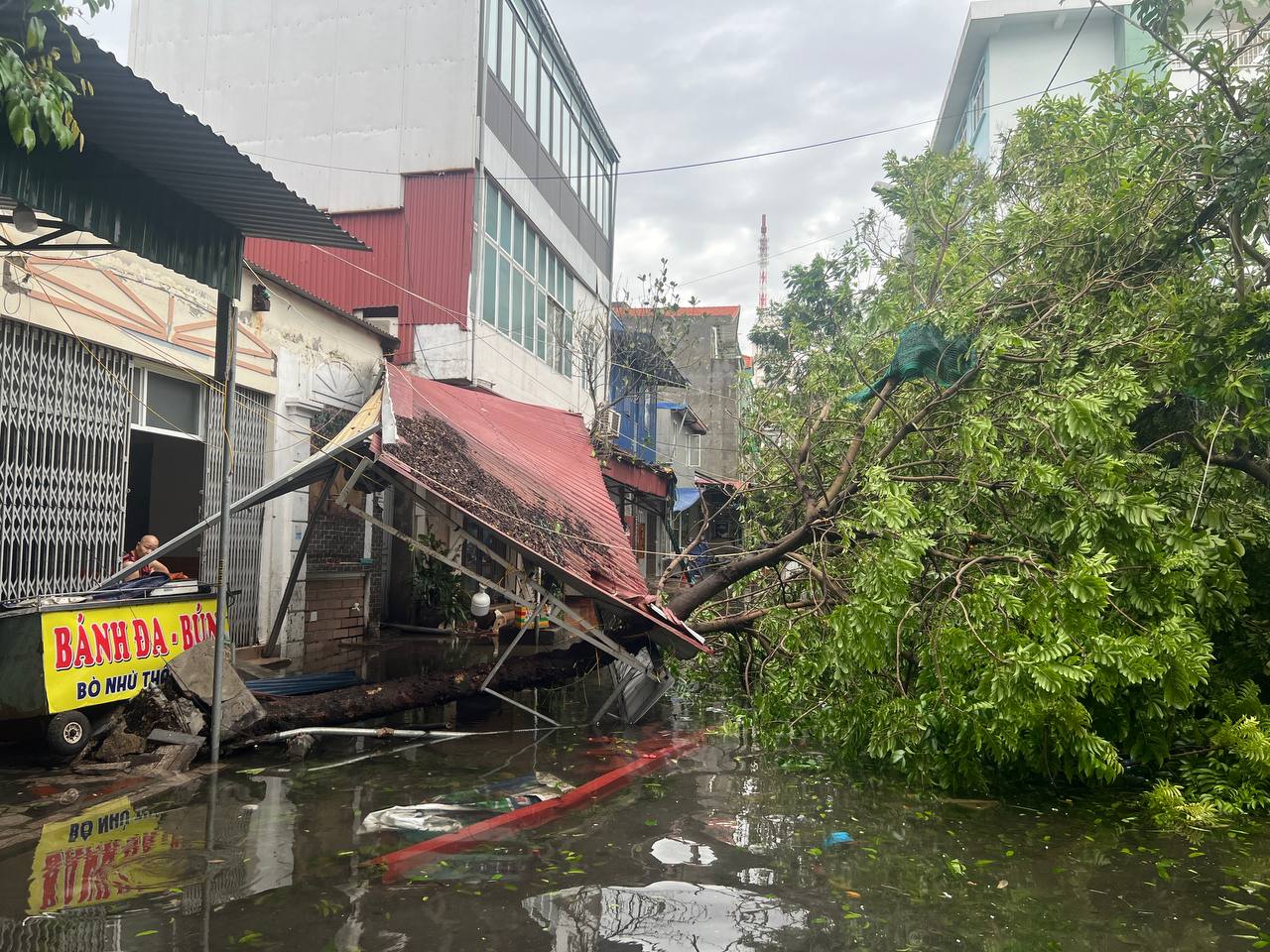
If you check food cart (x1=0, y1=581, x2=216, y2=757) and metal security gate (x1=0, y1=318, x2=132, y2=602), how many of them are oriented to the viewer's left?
0

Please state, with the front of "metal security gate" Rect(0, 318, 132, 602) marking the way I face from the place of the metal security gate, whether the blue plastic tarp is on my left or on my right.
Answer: on my left

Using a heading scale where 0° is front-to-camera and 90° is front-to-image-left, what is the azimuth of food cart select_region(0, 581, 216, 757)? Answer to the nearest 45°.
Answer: approximately 315°

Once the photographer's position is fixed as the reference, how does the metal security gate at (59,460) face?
facing the viewer and to the right of the viewer

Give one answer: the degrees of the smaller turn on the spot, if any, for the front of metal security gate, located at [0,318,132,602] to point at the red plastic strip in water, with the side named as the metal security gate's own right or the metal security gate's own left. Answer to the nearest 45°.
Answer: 0° — it already faces it

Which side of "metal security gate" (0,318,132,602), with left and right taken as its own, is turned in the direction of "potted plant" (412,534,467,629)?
left
